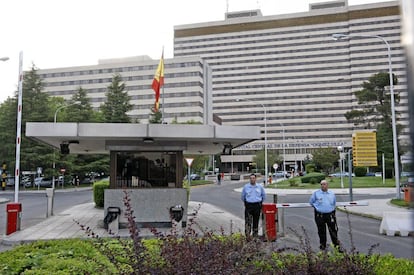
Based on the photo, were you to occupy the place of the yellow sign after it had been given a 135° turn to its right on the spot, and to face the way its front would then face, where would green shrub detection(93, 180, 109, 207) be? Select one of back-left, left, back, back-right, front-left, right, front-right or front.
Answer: left

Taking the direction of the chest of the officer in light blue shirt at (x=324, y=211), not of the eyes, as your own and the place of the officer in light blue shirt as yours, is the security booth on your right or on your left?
on your right

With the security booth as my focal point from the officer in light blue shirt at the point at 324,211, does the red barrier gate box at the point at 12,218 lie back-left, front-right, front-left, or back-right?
front-left

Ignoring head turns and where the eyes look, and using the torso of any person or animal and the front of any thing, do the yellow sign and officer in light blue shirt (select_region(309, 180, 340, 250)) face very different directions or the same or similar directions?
same or similar directions

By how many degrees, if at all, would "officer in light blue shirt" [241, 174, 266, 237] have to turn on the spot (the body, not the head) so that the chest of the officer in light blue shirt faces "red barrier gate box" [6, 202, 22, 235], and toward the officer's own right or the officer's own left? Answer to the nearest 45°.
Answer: approximately 90° to the officer's own right

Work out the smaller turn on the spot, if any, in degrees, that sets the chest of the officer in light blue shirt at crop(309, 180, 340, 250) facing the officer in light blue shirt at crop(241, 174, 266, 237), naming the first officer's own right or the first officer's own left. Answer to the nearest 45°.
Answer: approximately 135° to the first officer's own right

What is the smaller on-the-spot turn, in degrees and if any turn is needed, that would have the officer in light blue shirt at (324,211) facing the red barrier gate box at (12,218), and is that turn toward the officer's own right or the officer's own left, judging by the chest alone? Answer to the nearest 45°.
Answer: approximately 90° to the officer's own right

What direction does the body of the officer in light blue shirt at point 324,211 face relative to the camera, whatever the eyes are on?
toward the camera

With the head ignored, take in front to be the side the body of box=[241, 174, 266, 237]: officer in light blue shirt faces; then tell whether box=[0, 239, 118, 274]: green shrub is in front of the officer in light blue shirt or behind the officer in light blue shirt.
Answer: in front

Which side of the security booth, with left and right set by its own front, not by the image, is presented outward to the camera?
front

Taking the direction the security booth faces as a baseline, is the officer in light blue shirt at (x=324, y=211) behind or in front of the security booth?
in front

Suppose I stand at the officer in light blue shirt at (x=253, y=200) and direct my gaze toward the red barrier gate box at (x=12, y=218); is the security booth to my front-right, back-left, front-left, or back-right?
front-right

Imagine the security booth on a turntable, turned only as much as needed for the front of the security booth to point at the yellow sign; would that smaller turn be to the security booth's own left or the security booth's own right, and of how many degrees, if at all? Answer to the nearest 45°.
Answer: approximately 135° to the security booth's own left

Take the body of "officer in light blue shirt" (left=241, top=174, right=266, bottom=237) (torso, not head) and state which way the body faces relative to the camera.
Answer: toward the camera

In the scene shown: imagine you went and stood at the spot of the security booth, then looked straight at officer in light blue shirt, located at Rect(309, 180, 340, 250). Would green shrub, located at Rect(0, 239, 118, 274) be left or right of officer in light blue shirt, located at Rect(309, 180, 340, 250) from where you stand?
right

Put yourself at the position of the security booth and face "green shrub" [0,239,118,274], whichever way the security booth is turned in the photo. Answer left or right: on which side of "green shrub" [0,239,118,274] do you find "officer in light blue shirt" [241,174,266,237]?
left

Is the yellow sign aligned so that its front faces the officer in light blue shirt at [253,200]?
yes

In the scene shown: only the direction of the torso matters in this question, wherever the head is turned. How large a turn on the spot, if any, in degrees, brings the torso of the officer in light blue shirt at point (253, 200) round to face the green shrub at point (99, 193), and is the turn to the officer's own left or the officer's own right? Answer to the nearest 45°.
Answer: approximately 135° to the officer's own right

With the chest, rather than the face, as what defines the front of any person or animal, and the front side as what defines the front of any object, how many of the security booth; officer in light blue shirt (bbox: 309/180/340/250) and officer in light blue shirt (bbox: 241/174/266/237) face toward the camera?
3
